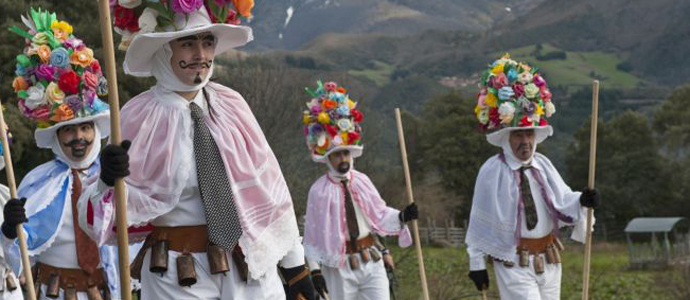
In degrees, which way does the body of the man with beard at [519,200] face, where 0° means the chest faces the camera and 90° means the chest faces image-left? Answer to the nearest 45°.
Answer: approximately 315°

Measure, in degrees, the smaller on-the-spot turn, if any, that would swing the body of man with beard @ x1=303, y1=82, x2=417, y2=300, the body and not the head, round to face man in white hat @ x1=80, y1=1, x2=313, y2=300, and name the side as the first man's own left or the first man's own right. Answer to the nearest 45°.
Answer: approximately 45° to the first man's own right

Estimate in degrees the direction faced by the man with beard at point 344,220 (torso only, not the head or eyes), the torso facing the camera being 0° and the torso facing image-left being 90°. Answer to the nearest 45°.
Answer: approximately 315°

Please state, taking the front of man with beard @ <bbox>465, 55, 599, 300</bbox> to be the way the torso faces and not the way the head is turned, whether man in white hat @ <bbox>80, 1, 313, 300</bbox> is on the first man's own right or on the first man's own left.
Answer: on the first man's own right

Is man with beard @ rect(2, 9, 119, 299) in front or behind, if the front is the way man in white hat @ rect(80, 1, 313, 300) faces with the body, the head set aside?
behind
